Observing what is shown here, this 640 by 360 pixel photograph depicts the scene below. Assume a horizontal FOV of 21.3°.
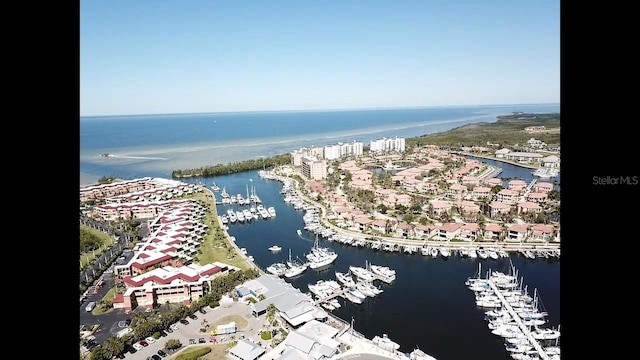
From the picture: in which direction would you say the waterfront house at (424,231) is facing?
toward the camera

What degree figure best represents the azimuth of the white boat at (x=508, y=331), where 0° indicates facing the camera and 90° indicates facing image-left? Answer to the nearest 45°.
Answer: approximately 90°

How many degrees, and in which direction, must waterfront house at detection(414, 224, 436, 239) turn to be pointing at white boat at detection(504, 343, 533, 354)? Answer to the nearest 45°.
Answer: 0° — it already faces it

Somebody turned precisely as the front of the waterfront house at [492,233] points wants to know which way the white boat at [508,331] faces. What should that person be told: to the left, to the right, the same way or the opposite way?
to the right

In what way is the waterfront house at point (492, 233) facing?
toward the camera

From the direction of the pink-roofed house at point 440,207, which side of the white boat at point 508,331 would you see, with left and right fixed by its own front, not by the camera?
right

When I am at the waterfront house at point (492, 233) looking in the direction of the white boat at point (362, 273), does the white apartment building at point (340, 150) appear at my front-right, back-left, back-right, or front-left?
back-right

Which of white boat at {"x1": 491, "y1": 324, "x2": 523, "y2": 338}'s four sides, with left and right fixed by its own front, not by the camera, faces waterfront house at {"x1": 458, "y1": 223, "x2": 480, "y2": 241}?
right
